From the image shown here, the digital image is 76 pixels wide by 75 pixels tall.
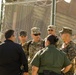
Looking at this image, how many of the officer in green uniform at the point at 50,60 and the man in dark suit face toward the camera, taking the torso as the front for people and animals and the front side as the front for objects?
0

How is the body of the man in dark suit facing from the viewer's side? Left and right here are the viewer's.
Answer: facing away from the viewer and to the right of the viewer

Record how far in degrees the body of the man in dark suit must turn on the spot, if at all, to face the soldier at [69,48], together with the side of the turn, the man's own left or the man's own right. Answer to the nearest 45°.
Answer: approximately 45° to the man's own right

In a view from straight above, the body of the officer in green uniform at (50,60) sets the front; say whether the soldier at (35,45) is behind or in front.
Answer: in front

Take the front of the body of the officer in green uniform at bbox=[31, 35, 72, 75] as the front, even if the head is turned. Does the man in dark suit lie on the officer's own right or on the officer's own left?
on the officer's own left

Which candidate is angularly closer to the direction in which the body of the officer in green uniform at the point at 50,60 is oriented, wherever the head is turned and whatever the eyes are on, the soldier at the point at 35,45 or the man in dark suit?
the soldier

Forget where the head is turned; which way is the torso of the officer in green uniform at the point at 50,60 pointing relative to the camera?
away from the camera
